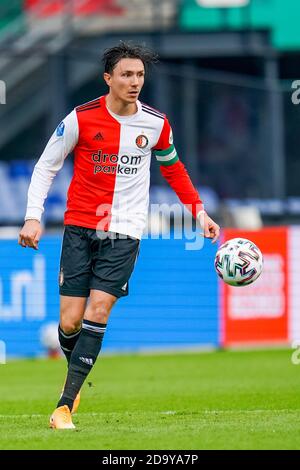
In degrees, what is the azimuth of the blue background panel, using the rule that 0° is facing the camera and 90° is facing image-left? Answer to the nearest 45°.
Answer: approximately 0°

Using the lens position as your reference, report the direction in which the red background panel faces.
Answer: facing the viewer

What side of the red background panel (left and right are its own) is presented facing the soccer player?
front

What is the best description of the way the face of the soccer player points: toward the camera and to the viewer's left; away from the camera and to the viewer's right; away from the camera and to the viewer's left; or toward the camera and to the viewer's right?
toward the camera and to the viewer's right

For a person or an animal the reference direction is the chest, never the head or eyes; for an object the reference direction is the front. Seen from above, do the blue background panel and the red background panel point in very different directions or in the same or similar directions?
same or similar directions

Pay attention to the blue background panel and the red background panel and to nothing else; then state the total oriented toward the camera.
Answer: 2

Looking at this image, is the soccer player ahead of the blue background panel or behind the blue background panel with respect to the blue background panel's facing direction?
ahead

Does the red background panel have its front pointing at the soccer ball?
yes

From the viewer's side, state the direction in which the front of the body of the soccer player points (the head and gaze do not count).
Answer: toward the camera

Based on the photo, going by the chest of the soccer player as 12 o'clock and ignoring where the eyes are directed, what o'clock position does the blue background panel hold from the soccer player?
The blue background panel is roughly at 6 o'clock from the soccer player.

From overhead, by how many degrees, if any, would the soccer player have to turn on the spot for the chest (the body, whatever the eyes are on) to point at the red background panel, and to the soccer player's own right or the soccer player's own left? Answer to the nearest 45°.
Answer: approximately 180°

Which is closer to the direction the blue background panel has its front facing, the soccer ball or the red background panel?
the soccer ball

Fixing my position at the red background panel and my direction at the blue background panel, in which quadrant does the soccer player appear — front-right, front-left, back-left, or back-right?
front-left

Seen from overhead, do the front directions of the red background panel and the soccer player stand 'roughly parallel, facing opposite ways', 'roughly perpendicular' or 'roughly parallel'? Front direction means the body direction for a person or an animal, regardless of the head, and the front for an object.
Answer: roughly parallel

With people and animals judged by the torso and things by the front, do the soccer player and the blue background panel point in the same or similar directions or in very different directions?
same or similar directions
